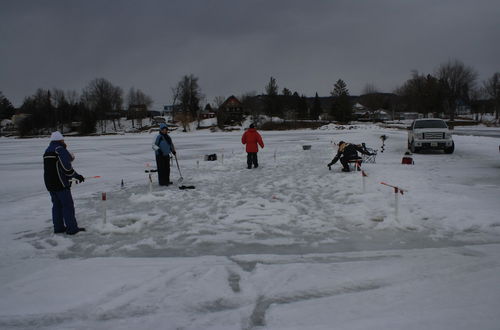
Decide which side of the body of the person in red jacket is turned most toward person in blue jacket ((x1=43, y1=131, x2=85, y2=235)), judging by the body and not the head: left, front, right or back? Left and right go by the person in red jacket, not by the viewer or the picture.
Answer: back

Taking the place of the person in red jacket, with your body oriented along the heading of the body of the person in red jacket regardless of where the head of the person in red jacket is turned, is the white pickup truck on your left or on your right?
on your right

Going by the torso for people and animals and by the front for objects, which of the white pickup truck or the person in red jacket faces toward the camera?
the white pickup truck

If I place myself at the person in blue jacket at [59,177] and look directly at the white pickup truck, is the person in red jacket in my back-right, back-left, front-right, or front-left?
front-left

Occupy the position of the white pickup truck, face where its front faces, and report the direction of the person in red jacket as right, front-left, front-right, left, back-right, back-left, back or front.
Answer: front-right

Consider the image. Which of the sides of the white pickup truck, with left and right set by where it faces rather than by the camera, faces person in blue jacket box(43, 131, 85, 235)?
front

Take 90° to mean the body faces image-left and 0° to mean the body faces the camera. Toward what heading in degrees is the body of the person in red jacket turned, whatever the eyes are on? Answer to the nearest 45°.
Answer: approximately 180°

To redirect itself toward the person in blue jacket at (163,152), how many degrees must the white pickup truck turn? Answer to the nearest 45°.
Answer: approximately 45° to its right

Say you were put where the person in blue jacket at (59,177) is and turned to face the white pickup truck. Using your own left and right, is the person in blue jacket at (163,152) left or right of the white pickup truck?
left

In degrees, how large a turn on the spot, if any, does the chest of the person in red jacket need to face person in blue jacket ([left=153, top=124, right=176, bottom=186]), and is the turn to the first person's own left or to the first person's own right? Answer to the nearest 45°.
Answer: approximately 135° to the first person's own left

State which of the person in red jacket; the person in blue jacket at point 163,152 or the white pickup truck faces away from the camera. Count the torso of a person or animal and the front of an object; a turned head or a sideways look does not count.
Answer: the person in red jacket

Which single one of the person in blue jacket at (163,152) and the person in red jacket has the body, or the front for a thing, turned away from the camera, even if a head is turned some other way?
the person in red jacket

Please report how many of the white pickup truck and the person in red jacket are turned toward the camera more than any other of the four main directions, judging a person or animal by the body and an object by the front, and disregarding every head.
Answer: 1

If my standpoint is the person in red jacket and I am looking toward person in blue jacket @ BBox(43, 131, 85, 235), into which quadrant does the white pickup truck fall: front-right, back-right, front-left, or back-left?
back-left

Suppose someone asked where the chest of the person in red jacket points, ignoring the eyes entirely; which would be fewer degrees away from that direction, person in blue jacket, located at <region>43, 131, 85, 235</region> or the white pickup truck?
the white pickup truck

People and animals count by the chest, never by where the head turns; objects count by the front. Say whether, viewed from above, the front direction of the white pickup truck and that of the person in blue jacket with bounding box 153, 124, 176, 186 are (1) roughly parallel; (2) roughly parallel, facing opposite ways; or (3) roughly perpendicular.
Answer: roughly perpendicular

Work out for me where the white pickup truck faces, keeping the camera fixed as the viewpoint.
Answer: facing the viewer
